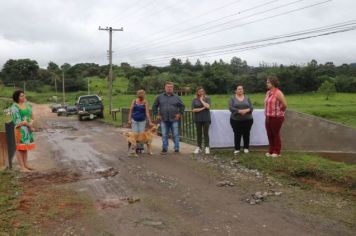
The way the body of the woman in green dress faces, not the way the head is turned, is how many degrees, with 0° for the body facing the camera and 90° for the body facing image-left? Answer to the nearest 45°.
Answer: approximately 315°

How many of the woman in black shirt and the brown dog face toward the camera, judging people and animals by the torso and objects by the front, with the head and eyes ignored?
1

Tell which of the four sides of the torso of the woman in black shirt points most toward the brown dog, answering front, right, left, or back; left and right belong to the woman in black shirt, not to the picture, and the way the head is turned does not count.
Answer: right

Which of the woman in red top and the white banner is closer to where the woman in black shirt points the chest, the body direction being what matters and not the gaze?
the woman in red top

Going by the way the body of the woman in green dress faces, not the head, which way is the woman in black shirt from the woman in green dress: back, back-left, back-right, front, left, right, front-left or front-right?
front-left

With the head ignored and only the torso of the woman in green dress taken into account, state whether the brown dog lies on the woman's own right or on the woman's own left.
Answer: on the woman's own left

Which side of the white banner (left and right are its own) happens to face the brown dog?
right

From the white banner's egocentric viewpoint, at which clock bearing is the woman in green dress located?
The woman in green dress is roughly at 2 o'clock from the white banner.

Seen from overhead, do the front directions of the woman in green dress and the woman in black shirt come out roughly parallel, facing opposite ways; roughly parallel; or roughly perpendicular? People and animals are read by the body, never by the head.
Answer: roughly perpendicular
